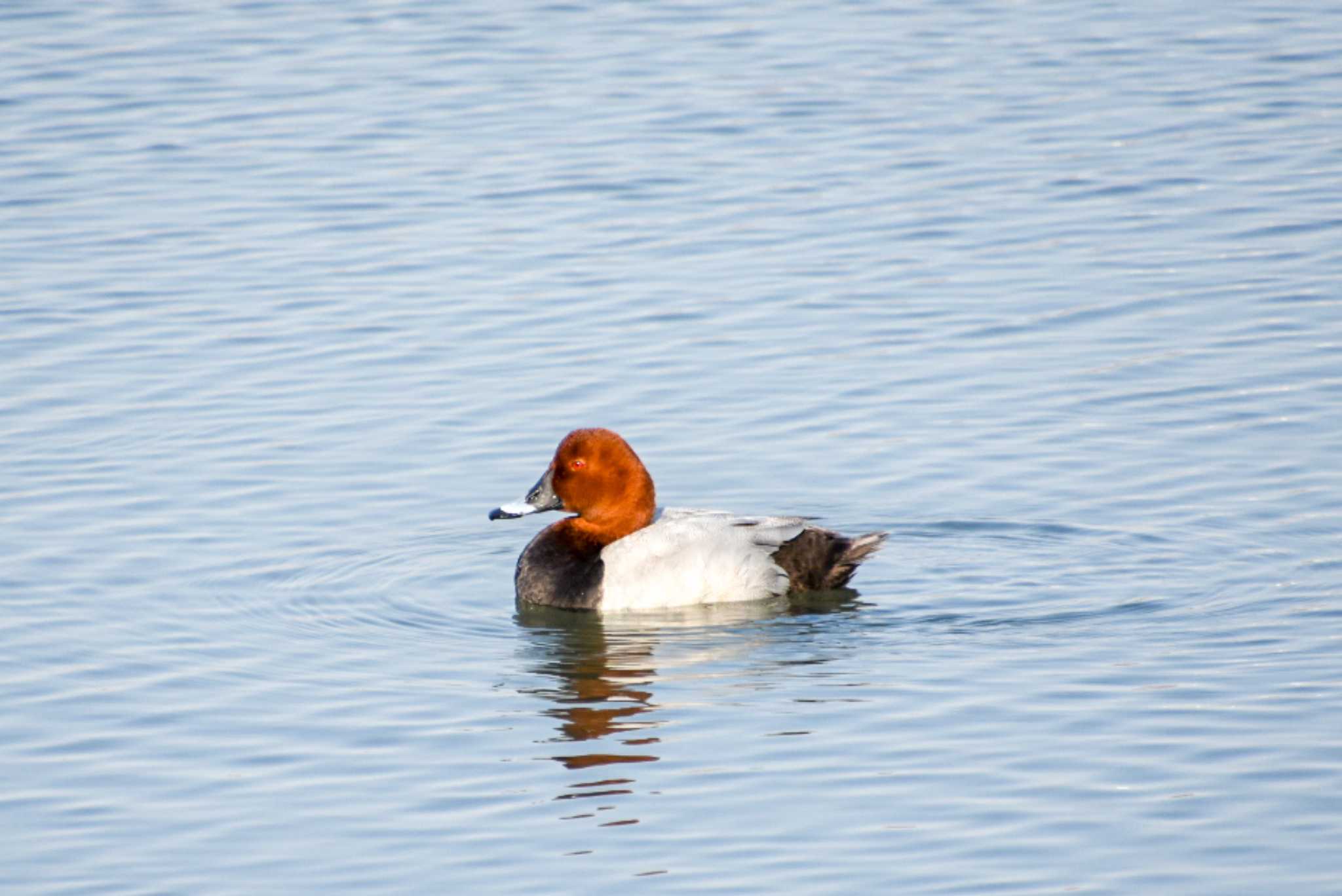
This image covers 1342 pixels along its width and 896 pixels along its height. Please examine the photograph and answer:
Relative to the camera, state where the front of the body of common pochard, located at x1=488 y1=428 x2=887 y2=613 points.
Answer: to the viewer's left
